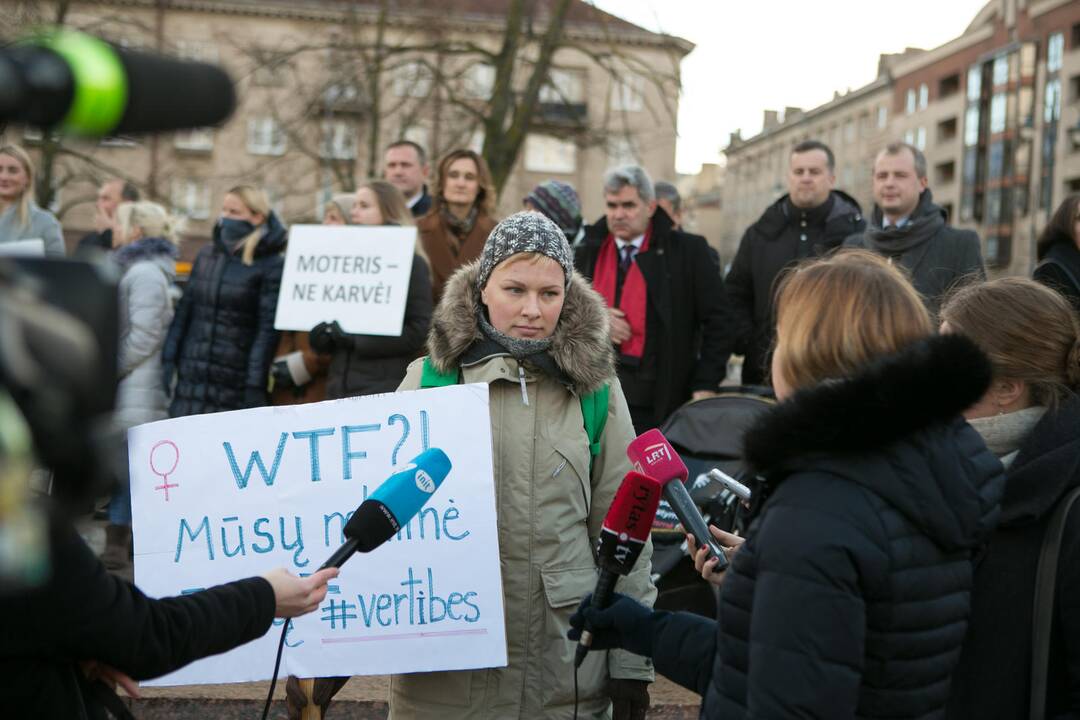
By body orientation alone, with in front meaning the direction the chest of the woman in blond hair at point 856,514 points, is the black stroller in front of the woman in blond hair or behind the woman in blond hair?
in front

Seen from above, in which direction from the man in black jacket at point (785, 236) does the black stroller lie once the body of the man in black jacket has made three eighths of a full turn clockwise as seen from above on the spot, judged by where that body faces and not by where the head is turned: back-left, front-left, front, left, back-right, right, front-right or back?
back-left

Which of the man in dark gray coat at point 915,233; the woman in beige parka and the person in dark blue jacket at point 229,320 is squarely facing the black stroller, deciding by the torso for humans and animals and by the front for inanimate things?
the man in dark gray coat

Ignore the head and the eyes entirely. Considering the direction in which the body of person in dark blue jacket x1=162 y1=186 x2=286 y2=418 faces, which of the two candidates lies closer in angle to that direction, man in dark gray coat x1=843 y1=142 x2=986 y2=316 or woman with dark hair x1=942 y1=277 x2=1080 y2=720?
the woman with dark hair

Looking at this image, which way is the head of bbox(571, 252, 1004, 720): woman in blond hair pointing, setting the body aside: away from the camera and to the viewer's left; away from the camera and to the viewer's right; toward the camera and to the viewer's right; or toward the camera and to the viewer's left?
away from the camera and to the viewer's left

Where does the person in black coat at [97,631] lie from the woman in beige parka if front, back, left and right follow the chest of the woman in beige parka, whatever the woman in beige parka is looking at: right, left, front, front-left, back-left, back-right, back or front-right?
front-right

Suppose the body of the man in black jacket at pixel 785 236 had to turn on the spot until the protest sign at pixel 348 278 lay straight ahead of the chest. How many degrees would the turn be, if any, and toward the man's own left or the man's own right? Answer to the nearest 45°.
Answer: approximately 45° to the man's own right

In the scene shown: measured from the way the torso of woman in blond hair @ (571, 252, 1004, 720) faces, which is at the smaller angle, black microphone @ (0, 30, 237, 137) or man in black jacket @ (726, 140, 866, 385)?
the man in black jacket

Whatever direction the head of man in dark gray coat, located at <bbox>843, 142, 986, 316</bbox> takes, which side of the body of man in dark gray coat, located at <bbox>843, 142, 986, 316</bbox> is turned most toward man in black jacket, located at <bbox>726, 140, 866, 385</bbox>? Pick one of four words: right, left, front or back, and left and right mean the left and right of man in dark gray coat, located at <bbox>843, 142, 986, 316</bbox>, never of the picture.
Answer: right

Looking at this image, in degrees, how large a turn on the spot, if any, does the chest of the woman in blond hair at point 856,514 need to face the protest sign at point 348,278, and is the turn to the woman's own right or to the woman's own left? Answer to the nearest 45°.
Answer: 0° — they already face it

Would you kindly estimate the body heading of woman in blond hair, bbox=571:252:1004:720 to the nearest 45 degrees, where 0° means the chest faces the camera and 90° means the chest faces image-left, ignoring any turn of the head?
approximately 135°

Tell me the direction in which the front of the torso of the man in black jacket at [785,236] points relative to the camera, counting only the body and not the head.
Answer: toward the camera

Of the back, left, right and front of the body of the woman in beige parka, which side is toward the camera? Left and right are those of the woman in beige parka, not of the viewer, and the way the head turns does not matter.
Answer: front

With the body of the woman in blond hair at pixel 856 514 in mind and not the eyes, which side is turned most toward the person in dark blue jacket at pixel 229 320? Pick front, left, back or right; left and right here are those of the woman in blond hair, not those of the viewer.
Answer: front

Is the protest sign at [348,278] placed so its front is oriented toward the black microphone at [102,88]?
yes

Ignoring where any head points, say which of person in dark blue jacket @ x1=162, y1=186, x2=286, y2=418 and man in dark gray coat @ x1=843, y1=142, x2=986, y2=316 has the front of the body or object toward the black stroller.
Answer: the man in dark gray coat

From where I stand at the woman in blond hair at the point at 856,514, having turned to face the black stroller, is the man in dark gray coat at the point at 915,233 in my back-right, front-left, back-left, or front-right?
front-right
